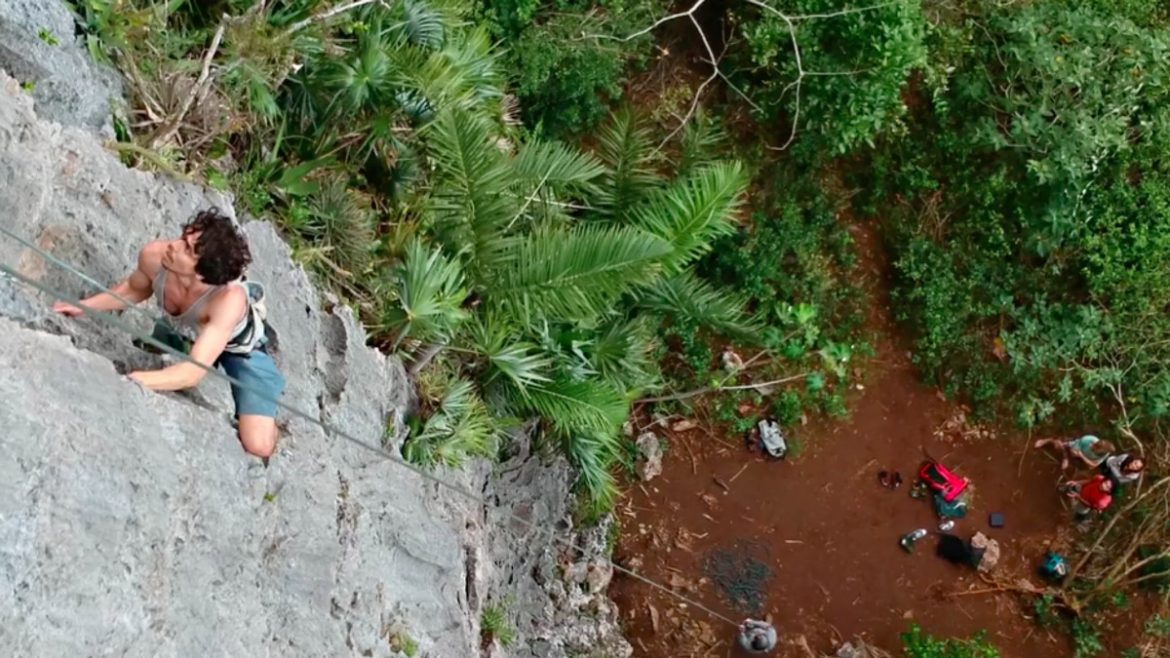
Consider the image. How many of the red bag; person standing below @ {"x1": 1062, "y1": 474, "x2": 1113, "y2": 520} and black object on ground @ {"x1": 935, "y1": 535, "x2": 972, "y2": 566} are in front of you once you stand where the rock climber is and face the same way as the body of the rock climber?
0

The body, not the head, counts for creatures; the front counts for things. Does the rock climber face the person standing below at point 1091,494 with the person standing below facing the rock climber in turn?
no

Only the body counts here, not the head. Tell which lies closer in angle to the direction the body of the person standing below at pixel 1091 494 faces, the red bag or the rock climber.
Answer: the red bag

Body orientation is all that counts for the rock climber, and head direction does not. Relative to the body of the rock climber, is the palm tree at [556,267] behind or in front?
behind

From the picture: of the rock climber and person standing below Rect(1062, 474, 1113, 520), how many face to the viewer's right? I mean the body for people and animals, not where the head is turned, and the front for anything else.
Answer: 0

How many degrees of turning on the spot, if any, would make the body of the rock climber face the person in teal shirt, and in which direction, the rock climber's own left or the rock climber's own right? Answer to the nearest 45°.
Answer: approximately 135° to the rock climber's own left

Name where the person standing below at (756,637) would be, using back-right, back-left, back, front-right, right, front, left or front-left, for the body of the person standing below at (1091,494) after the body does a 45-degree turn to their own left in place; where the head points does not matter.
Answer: front

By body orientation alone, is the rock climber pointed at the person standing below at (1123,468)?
no

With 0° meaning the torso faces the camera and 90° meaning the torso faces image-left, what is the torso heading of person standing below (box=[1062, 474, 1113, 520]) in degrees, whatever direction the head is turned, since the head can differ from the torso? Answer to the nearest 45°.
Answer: approximately 90°

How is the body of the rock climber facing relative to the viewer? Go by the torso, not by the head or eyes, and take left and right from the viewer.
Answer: facing the viewer and to the left of the viewer

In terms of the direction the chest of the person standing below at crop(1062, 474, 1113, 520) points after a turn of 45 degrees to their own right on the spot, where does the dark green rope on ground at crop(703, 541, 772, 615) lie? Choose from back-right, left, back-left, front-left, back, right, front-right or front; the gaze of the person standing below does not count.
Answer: left
